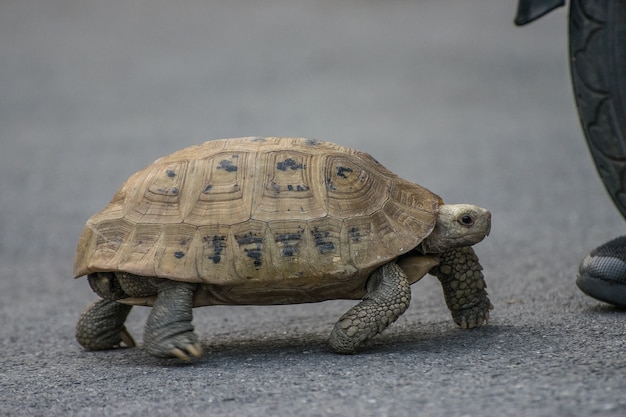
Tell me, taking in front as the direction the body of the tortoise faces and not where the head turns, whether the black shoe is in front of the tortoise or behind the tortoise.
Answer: in front

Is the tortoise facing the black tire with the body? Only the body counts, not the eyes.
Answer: yes

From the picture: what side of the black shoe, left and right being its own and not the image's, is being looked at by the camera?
left

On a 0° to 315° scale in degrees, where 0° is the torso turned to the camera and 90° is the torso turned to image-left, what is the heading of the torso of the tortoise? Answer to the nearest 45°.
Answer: approximately 270°

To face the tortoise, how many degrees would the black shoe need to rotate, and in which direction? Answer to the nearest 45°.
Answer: approximately 45° to its left

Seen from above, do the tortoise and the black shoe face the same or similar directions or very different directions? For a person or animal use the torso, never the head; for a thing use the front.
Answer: very different directions

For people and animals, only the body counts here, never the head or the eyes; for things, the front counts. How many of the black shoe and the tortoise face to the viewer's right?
1
